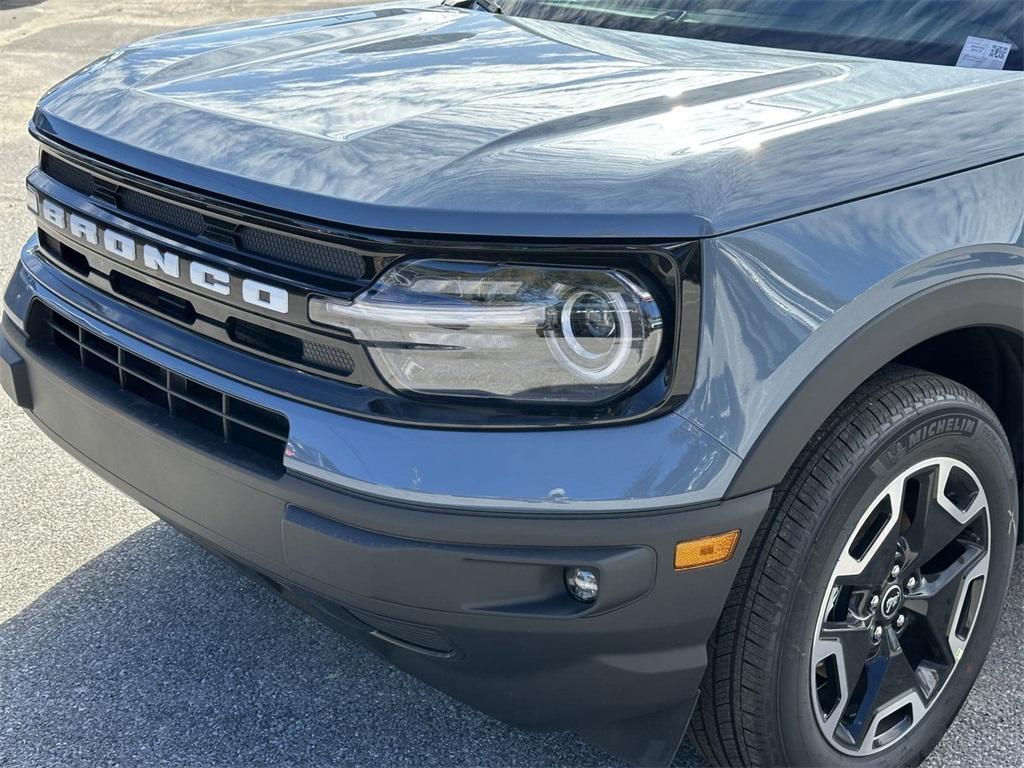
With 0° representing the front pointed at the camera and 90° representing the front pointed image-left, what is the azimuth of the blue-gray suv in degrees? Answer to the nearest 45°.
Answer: approximately 45°
